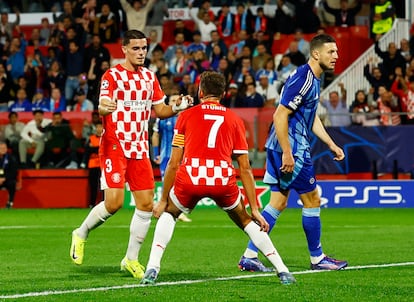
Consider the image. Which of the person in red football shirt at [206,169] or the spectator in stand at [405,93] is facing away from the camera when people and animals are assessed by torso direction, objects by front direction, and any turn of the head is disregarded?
the person in red football shirt

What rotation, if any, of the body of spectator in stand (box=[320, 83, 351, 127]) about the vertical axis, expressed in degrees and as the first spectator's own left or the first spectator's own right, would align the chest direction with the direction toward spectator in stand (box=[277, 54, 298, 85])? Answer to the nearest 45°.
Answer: approximately 135° to the first spectator's own right

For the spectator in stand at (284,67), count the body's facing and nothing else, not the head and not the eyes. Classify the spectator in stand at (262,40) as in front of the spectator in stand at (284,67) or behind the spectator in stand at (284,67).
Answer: behind

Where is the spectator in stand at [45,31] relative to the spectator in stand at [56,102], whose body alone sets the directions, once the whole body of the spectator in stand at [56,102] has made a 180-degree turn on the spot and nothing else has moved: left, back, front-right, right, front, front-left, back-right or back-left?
front

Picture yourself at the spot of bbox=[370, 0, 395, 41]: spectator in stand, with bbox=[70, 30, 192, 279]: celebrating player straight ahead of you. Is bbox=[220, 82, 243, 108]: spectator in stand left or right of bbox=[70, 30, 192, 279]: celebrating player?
right

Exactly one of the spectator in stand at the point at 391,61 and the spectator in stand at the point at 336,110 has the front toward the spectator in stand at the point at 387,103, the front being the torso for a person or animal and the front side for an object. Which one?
the spectator in stand at the point at 391,61

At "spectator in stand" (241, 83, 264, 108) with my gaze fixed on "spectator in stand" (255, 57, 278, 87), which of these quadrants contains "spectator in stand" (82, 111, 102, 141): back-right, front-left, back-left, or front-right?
back-left

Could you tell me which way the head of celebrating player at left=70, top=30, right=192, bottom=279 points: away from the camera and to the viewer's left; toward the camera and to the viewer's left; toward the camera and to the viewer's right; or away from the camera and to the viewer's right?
toward the camera and to the viewer's right

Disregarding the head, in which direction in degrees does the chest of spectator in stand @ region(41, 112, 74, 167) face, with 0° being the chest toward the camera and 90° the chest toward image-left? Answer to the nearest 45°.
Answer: approximately 0°

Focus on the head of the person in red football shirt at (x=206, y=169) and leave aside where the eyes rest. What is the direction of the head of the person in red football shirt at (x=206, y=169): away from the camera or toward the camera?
away from the camera
